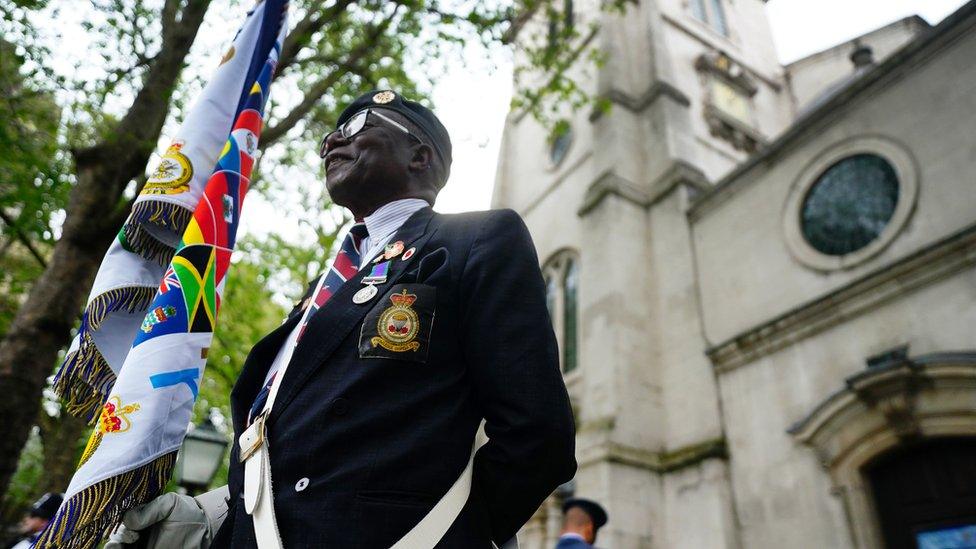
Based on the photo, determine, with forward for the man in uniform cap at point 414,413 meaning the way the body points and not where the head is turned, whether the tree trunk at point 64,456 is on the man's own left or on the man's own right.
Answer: on the man's own right

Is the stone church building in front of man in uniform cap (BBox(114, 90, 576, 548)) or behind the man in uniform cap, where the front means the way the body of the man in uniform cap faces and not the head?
behind

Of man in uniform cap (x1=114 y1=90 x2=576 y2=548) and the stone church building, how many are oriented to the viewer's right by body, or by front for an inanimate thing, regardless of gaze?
0

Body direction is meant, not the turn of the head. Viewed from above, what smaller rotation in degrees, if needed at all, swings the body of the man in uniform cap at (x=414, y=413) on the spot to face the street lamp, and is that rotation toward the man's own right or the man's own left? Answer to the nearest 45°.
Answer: approximately 135° to the man's own right

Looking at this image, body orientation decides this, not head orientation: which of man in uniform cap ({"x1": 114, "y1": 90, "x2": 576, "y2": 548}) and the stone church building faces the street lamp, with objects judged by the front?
the stone church building

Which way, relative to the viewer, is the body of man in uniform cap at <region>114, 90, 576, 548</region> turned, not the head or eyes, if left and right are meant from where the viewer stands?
facing the viewer and to the left of the viewer

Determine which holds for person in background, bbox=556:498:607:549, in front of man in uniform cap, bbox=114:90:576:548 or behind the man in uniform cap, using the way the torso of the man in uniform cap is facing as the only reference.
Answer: behind

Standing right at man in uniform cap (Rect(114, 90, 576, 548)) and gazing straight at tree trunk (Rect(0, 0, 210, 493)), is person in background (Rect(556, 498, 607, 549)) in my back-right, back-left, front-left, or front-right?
front-right

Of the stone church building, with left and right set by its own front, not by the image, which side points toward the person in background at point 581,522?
front

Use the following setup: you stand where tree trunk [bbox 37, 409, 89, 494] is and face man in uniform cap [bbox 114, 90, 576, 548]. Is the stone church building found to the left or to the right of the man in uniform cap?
left

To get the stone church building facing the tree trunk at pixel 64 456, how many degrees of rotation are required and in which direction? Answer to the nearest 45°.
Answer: approximately 45° to its right

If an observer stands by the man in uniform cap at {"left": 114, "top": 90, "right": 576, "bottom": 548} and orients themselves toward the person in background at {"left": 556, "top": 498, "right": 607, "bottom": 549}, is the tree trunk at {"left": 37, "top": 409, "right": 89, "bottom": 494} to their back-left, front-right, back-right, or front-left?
front-left
